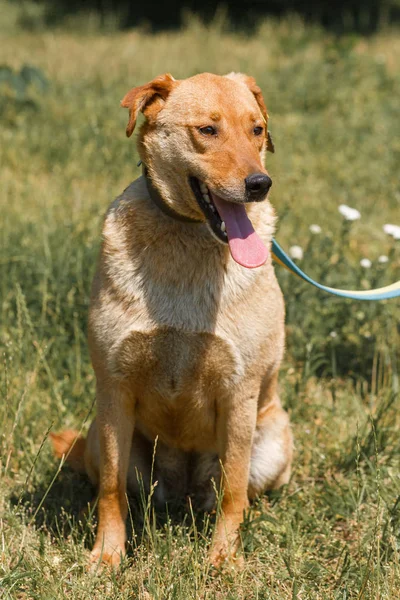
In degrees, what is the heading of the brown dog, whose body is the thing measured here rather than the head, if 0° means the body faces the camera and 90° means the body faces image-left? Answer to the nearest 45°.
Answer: approximately 0°

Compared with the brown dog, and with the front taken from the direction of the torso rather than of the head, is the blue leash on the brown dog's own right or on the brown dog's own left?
on the brown dog's own left
